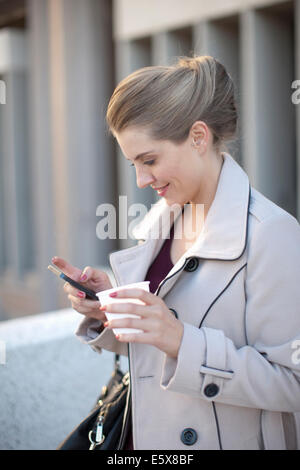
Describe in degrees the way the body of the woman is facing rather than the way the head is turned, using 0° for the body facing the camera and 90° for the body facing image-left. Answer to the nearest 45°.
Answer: approximately 45°
